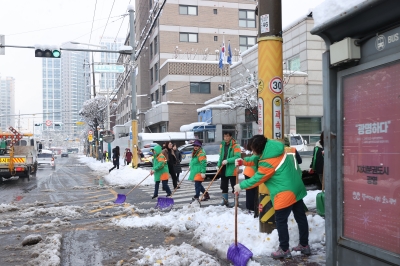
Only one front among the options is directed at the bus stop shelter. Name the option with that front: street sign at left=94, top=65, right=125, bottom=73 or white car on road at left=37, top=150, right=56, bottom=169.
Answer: the street sign

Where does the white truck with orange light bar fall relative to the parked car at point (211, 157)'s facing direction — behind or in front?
behind

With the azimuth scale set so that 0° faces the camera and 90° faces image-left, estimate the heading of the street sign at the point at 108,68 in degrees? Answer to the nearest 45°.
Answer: approximately 0°
